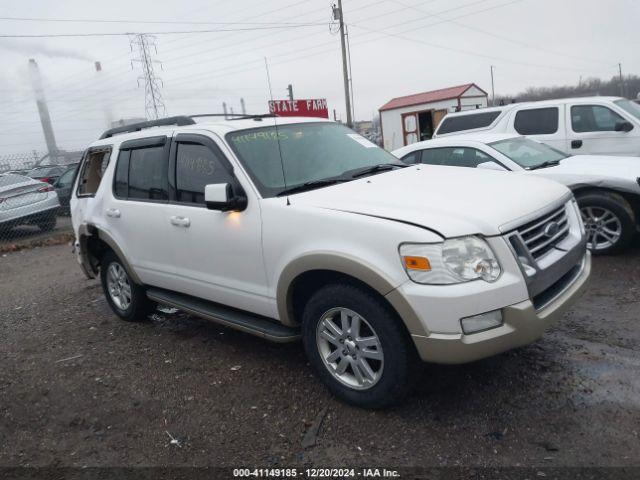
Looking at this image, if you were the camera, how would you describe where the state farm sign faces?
facing the viewer

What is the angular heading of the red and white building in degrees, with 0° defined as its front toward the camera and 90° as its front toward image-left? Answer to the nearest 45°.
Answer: approximately 45°

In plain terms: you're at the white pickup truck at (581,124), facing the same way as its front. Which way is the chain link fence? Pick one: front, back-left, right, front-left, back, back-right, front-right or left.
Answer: back-right

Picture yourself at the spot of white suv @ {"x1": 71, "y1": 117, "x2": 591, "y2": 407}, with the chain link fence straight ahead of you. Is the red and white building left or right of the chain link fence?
right

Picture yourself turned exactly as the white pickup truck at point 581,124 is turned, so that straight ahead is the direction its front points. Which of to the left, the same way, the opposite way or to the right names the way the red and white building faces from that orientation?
to the right

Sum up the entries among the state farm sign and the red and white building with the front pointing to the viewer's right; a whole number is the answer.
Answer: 0

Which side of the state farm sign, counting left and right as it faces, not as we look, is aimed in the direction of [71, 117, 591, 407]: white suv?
front

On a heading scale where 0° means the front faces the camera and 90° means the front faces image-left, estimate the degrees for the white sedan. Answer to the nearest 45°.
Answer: approximately 315°

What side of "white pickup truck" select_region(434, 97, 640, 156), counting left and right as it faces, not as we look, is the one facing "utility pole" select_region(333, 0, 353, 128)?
back

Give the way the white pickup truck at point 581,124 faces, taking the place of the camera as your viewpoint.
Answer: facing the viewer and to the right of the viewer

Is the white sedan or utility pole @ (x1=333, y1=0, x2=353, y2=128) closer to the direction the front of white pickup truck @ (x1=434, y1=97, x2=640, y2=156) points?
the white sedan

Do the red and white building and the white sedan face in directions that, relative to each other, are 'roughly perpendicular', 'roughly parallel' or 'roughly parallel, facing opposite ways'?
roughly perpendicular

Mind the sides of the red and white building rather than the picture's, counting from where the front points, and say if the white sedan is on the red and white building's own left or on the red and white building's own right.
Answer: on the red and white building's own left

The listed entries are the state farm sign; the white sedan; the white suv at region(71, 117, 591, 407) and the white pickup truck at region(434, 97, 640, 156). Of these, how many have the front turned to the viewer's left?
0
